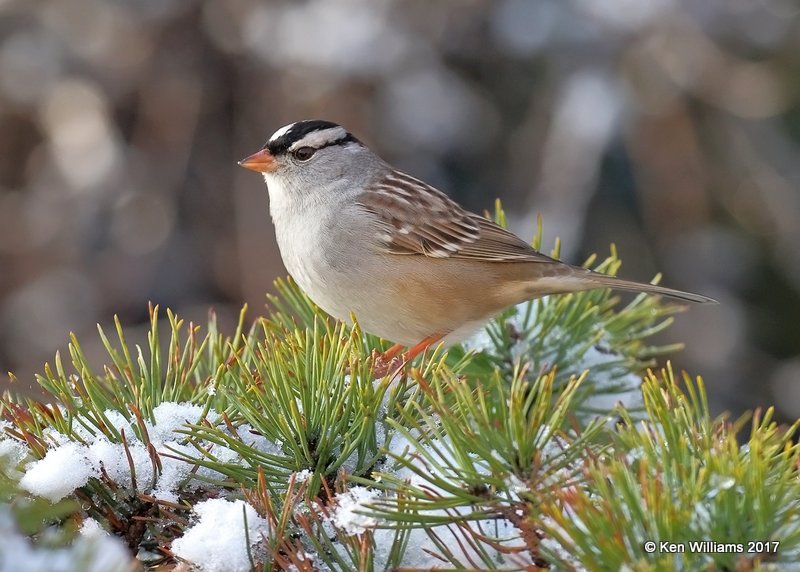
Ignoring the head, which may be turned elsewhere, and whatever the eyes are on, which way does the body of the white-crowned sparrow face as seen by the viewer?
to the viewer's left
